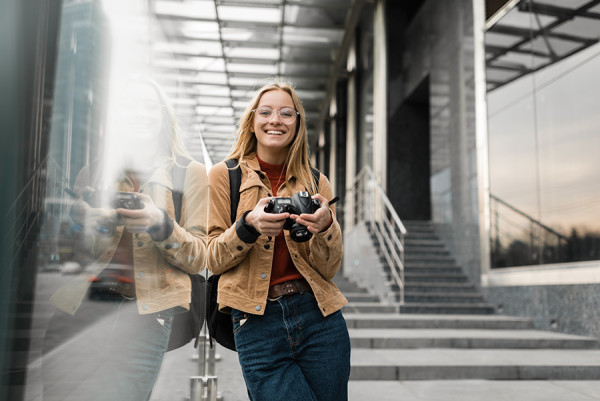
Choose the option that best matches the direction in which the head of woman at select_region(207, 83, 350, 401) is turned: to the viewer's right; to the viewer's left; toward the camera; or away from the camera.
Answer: toward the camera

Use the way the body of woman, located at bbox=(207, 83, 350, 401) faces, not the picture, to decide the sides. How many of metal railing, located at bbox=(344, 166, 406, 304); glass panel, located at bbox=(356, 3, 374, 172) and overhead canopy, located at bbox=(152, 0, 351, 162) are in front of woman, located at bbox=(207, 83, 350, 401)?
0

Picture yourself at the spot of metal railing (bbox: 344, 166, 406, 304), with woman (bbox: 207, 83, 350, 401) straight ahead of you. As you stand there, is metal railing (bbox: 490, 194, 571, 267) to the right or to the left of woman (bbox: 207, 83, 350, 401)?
left

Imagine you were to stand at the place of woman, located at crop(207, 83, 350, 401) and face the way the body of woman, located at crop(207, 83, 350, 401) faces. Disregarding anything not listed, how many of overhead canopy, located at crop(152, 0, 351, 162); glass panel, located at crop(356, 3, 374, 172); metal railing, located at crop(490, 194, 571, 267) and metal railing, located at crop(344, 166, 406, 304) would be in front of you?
0

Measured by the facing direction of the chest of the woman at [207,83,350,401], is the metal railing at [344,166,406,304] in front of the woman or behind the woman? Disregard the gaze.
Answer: behind

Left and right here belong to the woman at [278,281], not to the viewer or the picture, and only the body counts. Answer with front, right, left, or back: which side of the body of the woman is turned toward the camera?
front

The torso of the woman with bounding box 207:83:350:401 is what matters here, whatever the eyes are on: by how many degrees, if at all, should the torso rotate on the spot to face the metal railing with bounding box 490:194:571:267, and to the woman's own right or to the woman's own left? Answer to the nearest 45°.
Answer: approximately 135° to the woman's own left

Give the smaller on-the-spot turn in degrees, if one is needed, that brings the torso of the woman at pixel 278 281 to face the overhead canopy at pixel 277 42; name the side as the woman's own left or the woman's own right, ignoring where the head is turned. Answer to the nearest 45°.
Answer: approximately 180°

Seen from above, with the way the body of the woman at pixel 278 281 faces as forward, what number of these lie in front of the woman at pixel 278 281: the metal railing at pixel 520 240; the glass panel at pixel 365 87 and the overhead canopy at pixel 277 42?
0

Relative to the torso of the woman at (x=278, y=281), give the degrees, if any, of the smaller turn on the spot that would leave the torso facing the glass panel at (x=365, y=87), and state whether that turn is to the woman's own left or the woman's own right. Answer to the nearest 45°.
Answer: approximately 180°
